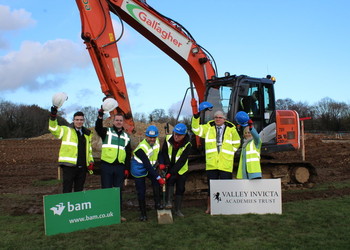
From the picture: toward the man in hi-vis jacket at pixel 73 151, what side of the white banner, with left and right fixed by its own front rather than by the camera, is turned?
right

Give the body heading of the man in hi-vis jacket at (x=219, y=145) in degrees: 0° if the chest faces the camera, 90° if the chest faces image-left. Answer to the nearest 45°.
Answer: approximately 0°

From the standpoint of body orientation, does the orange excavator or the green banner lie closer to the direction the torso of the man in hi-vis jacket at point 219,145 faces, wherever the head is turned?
the green banner

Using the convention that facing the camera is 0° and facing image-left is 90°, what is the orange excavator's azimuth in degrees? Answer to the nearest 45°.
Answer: approximately 45°

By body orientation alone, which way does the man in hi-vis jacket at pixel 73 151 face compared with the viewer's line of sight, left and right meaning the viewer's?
facing the viewer and to the right of the viewer

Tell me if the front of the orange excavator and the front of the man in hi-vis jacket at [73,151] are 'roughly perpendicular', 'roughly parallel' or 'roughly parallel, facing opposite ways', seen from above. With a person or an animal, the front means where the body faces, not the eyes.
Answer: roughly perpendicular

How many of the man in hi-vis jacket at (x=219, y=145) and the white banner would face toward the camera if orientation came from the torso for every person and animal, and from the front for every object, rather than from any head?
2

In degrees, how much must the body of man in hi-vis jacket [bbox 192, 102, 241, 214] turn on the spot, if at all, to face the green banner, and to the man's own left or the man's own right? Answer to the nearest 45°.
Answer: approximately 45° to the man's own right

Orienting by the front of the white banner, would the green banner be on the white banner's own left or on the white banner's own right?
on the white banner's own right
